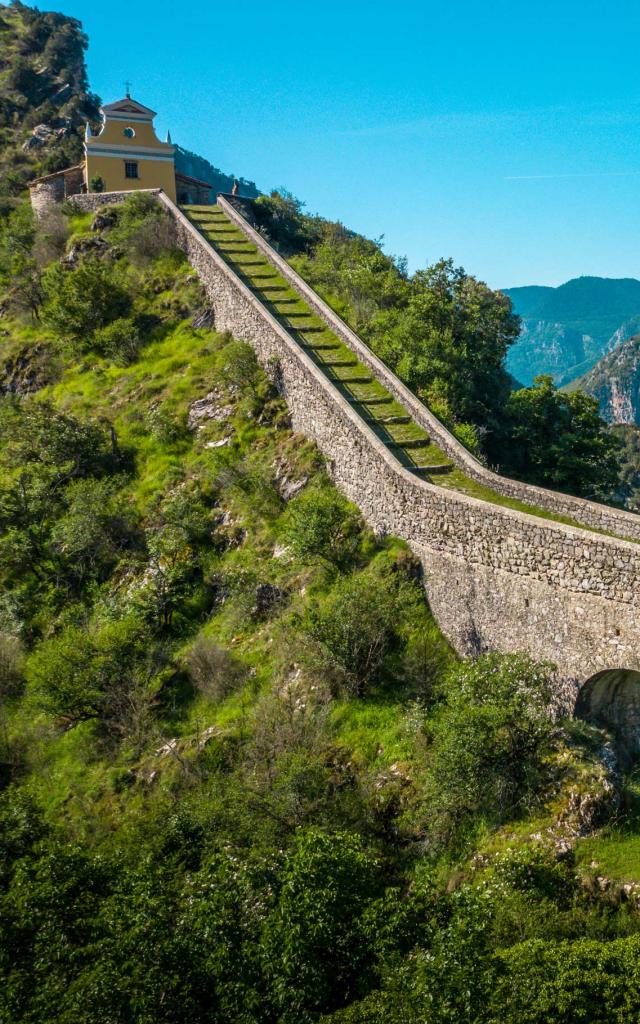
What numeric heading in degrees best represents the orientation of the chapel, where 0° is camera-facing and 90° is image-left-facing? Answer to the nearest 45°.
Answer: approximately 0°

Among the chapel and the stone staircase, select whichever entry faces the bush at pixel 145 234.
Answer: the chapel

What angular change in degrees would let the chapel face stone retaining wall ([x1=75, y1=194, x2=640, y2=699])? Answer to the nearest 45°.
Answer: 0° — it already faces it

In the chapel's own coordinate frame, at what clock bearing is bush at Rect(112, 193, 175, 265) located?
The bush is roughly at 12 o'clock from the chapel.

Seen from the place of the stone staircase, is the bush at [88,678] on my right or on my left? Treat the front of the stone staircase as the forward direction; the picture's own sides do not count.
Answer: on my right

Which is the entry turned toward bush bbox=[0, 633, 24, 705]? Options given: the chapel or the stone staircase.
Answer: the chapel

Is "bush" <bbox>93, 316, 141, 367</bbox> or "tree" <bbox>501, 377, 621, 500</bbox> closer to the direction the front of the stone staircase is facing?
the tree

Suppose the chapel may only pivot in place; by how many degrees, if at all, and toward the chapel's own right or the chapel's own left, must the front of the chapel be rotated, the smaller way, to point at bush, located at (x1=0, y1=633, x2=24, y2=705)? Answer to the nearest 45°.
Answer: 0° — it already faces it
